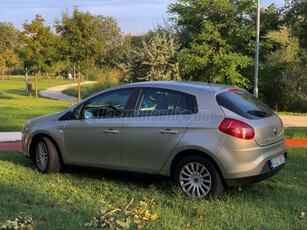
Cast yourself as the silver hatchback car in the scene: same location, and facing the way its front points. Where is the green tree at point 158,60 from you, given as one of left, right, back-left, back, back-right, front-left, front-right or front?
front-right

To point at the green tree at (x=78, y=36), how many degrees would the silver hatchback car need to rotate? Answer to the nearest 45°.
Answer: approximately 45° to its right

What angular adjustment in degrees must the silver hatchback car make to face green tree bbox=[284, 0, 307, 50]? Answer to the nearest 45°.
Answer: approximately 90° to its right

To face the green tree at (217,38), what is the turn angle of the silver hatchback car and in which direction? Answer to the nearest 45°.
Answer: approximately 45° to its right

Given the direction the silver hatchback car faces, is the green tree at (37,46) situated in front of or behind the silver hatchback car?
in front

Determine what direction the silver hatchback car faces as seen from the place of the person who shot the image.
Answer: facing away from the viewer and to the left of the viewer
